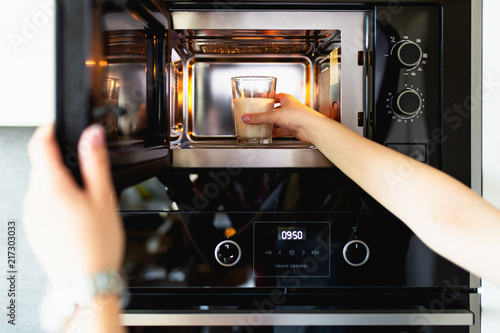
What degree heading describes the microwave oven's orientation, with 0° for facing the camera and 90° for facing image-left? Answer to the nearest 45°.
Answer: approximately 0°
